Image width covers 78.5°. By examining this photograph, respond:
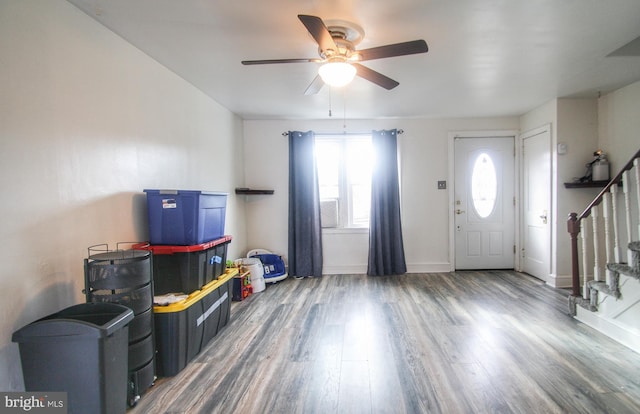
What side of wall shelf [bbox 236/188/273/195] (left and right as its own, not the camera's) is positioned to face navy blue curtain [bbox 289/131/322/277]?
left

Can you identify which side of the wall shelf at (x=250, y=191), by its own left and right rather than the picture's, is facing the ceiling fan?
front

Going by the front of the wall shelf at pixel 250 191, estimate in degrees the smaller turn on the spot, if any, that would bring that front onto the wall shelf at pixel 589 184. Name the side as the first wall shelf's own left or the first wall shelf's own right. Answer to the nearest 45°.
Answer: approximately 45° to the first wall shelf's own left

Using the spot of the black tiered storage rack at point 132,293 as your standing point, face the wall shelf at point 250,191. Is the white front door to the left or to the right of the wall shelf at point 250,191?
right

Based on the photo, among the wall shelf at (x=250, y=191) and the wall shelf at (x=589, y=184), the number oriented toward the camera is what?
2

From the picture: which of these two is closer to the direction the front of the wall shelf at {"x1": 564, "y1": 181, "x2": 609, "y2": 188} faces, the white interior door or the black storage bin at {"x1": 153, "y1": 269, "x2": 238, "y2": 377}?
the black storage bin

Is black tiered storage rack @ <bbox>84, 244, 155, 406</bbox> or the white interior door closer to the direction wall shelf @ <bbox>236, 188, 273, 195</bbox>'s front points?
the black tiered storage rack

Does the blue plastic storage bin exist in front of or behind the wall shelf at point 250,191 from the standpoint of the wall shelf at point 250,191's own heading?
in front

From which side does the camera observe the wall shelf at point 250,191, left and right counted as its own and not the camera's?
front
